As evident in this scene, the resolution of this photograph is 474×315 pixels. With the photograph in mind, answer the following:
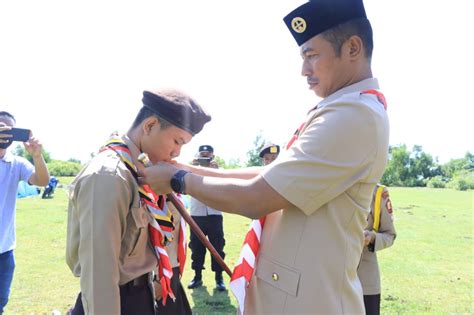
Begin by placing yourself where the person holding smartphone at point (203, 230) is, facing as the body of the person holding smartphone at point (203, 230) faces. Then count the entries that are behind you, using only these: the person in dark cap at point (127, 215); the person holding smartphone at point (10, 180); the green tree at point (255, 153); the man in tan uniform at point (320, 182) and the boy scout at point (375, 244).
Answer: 1

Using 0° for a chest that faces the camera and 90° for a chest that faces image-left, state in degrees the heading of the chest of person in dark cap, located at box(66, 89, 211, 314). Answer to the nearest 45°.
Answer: approximately 270°

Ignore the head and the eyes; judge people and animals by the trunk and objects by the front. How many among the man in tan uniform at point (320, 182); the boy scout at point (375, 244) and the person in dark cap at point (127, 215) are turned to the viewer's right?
1

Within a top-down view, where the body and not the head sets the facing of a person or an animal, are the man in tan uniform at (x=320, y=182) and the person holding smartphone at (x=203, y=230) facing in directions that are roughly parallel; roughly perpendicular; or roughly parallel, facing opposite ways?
roughly perpendicular

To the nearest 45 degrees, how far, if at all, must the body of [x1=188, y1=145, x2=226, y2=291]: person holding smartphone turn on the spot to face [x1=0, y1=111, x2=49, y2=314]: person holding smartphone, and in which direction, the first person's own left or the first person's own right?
approximately 45° to the first person's own right

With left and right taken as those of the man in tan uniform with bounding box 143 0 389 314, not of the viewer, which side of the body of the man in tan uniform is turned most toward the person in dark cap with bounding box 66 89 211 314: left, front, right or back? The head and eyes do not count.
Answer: front

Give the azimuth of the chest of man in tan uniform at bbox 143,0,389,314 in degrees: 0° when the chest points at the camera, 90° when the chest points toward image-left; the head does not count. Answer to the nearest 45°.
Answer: approximately 90°

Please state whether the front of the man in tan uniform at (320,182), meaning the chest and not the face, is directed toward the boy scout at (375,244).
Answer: no

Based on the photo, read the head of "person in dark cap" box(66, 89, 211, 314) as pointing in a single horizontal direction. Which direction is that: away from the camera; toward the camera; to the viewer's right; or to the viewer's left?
to the viewer's right

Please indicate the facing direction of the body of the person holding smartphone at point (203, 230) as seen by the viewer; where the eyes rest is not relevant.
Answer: toward the camera

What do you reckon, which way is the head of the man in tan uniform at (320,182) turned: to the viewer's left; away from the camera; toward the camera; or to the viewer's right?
to the viewer's left
